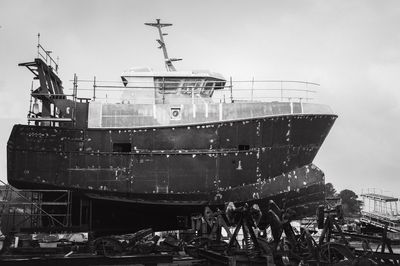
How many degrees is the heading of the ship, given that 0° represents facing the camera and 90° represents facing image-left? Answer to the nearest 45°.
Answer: approximately 270°
